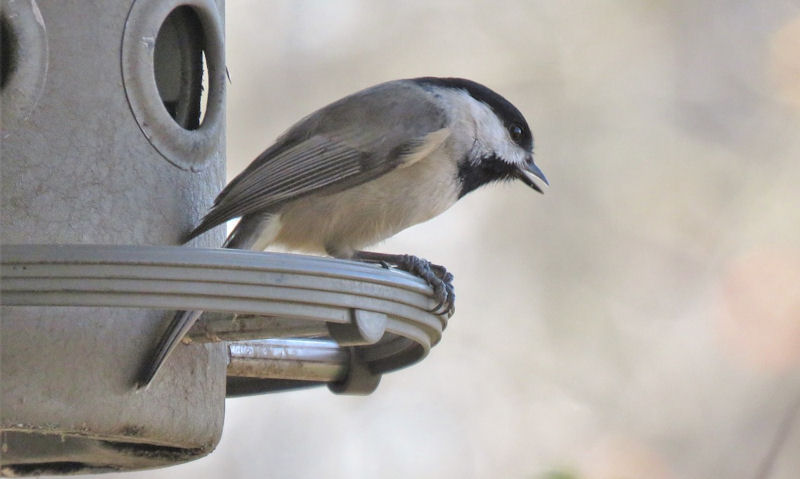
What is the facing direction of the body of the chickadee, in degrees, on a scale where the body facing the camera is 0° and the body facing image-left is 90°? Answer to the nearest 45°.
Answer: approximately 270°
